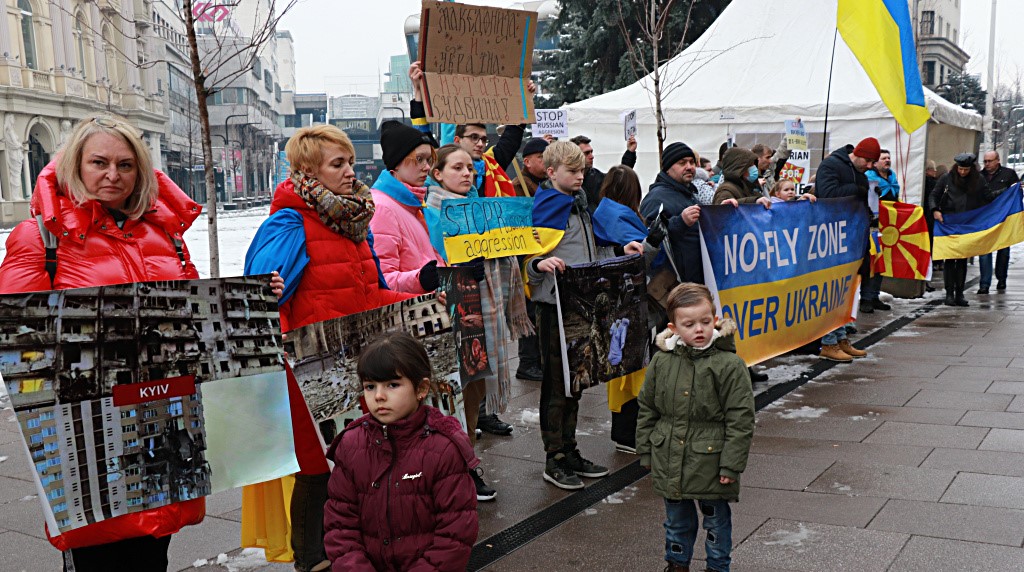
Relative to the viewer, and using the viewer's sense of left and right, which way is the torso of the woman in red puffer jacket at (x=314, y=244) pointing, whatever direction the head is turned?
facing the viewer and to the right of the viewer

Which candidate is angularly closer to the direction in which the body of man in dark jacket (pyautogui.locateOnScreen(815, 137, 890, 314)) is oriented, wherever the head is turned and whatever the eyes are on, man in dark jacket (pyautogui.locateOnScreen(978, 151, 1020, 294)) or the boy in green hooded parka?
the boy in green hooded parka

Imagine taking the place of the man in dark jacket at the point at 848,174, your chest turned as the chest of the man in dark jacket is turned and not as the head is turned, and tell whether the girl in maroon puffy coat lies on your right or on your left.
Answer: on your right

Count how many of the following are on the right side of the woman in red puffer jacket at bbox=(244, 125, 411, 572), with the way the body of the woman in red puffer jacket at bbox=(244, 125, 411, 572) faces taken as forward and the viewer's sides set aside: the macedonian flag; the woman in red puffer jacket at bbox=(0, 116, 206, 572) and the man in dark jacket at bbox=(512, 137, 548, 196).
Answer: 1

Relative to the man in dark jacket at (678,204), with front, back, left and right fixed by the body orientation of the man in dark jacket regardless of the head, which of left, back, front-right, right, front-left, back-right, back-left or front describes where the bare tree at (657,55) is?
back-left

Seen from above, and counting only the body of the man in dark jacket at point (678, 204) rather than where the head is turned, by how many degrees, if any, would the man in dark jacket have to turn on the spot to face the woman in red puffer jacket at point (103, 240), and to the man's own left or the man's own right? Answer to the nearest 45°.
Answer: approximately 90° to the man's own right

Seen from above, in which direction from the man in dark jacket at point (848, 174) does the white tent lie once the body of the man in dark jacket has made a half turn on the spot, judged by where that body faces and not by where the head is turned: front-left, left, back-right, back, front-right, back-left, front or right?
front-right

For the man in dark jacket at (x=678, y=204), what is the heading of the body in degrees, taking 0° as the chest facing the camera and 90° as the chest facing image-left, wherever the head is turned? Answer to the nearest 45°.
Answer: approximately 315°

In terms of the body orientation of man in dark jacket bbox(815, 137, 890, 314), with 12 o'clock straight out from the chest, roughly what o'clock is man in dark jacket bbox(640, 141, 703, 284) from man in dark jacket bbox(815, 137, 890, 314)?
man in dark jacket bbox(640, 141, 703, 284) is roughly at 2 o'clock from man in dark jacket bbox(815, 137, 890, 314).

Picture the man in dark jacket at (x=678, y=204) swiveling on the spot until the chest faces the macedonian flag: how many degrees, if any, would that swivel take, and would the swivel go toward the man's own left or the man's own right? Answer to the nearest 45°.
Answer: approximately 90° to the man's own left
